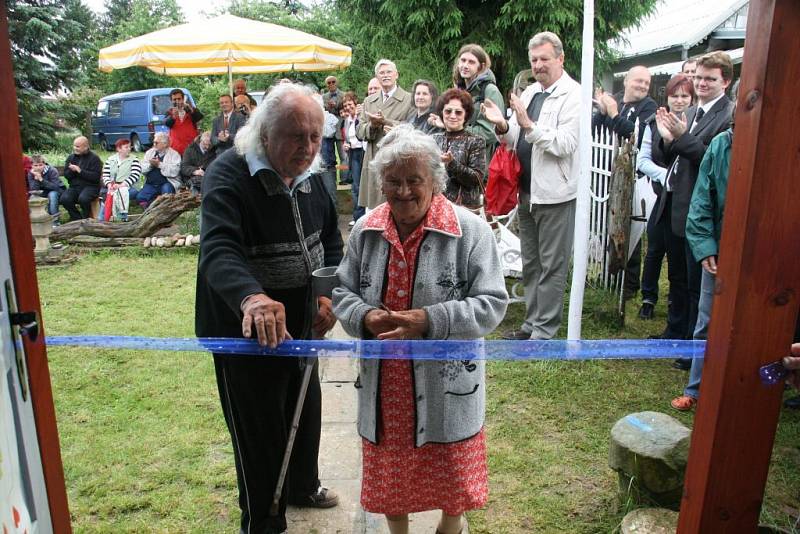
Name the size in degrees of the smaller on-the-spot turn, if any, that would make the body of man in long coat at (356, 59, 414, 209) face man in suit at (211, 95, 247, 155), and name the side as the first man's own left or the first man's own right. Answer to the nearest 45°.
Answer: approximately 135° to the first man's own right

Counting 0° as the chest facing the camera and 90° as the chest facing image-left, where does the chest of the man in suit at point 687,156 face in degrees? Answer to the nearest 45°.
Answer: approximately 45°

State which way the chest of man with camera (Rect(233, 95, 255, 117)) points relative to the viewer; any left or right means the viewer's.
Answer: facing the viewer

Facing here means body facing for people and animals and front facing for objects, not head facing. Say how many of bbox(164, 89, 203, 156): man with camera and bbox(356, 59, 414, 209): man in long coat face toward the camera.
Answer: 2

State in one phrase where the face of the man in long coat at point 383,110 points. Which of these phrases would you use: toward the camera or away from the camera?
toward the camera

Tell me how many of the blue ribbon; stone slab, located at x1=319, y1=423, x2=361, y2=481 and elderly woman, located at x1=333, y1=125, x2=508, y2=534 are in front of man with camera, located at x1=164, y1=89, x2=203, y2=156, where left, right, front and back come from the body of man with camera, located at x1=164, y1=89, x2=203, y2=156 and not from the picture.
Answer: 3

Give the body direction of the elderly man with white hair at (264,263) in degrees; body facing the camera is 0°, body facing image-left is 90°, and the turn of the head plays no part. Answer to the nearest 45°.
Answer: approximately 315°

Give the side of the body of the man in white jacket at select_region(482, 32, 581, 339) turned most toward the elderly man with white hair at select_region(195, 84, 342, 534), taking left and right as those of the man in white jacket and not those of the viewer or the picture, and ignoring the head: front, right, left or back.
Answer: front

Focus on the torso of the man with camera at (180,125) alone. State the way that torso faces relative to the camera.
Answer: toward the camera

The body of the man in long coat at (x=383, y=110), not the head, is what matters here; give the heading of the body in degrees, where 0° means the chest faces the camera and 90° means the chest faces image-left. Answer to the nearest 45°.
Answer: approximately 0°

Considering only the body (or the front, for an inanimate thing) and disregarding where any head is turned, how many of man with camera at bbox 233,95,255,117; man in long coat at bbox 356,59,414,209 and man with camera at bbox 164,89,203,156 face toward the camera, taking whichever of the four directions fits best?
3

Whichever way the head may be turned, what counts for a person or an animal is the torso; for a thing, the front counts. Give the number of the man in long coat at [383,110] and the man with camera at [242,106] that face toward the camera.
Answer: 2

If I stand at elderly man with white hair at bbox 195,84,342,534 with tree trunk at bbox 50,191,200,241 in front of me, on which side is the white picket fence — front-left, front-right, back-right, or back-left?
front-right
